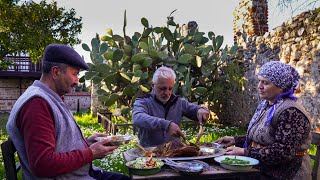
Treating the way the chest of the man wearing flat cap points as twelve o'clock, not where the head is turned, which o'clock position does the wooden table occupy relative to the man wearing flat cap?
The wooden table is roughly at 12 o'clock from the man wearing flat cap.

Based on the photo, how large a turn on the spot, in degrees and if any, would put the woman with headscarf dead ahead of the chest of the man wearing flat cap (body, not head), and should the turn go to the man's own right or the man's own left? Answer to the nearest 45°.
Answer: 0° — they already face them

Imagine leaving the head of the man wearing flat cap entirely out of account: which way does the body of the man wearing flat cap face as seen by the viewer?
to the viewer's right

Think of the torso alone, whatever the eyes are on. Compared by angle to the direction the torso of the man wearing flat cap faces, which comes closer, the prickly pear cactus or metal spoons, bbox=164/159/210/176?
the metal spoons

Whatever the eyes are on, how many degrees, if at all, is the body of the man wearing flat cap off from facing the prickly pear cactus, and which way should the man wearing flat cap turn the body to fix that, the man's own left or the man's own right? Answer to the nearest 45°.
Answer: approximately 90° to the man's own left

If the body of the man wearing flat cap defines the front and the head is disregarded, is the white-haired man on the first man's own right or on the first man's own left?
on the first man's own left

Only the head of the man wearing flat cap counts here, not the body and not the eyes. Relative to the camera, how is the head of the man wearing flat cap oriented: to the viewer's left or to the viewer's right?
to the viewer's right

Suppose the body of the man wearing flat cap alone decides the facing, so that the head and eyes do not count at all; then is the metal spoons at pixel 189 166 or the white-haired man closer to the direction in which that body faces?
the metal spoons

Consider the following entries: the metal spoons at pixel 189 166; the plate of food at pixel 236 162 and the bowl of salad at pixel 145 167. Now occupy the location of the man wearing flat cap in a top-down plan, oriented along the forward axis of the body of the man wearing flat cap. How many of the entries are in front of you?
3

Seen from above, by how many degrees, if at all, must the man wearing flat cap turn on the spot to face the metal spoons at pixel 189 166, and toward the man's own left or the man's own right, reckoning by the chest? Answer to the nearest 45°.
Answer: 0° — they already face it
